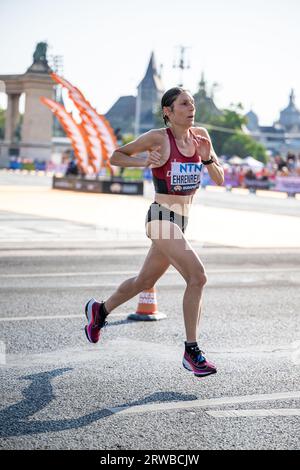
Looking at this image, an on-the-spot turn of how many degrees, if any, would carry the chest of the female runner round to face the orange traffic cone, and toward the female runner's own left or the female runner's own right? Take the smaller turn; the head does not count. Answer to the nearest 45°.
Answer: approximately 135° to the female runner's own left

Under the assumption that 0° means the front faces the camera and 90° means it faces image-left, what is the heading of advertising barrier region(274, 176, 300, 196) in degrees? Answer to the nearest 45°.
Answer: approximately 0°

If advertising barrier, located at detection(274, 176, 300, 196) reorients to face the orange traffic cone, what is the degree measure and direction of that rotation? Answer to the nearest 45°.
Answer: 0° — it already faces it

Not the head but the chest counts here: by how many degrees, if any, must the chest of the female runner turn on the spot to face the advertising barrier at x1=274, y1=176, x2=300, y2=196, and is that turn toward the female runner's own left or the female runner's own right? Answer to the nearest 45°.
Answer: approximately 135° to the female runner's own left

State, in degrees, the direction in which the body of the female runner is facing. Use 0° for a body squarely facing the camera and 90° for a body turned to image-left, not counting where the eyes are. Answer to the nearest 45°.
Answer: approximately 315°

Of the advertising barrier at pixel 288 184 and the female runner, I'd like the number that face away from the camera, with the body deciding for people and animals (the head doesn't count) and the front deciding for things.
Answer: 0

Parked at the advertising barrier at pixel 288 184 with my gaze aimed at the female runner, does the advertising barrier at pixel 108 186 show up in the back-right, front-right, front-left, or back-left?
front-right

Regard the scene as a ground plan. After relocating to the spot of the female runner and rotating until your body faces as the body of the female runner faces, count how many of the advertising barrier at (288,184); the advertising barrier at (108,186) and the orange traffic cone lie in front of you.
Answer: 0

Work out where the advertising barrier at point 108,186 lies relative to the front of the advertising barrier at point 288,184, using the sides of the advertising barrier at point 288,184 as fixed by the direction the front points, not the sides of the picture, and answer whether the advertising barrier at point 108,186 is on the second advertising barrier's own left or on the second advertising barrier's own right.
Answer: on the second advertising barrier's own right

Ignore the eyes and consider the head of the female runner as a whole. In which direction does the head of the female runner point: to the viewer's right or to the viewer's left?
to the viewer's right

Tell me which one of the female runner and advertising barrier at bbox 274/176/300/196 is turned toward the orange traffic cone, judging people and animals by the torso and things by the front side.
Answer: the advertising barrier

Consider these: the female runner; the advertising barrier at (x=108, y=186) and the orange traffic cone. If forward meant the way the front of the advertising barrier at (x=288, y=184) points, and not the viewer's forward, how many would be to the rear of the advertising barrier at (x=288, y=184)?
0

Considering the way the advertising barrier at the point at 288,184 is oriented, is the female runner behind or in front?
in front

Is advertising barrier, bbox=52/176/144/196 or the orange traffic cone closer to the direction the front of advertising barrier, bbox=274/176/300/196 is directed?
the orange traffic cone

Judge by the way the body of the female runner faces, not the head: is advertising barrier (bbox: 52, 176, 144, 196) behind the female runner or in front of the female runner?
behind
